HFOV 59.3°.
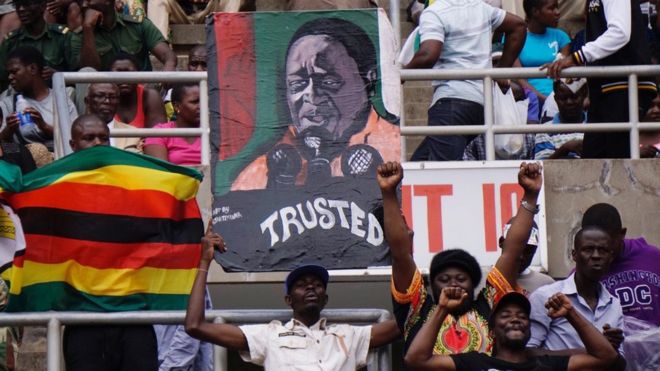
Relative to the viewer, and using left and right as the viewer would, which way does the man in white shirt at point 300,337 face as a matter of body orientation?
facing the viewer

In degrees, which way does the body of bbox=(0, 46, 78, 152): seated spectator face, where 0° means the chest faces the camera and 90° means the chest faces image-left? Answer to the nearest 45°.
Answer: approximately 45°

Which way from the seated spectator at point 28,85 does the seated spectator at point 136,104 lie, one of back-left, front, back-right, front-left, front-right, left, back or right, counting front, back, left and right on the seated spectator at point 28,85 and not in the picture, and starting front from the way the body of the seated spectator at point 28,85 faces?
left

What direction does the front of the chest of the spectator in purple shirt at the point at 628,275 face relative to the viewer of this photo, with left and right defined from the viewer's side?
facing the viewer and to the left of the viewer

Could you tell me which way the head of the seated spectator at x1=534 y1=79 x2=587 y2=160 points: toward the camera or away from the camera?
toward the camera

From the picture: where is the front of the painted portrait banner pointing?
toward the camera

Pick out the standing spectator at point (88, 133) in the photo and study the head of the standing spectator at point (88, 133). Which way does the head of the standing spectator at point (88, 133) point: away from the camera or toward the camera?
toward the camera

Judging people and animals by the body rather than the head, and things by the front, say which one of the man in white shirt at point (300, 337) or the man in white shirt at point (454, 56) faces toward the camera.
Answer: the man in white shirt at point (300, 337)
